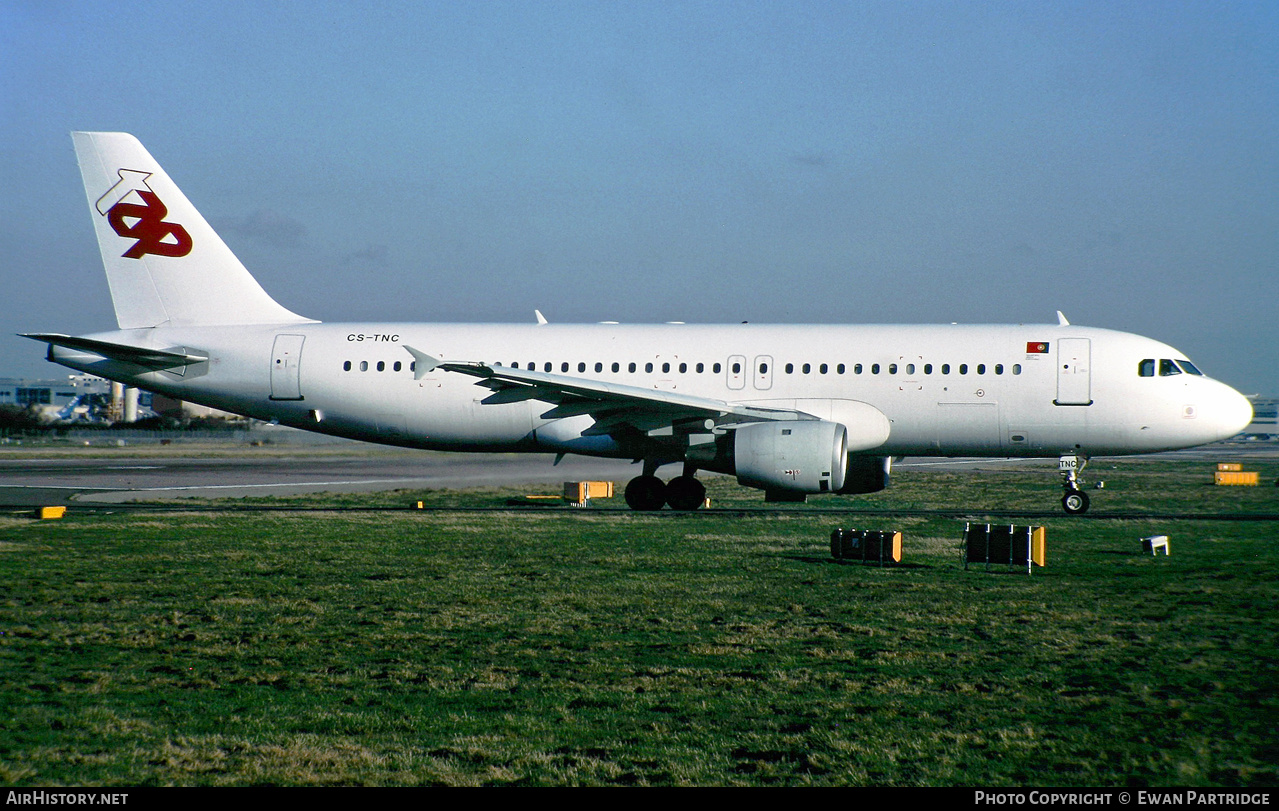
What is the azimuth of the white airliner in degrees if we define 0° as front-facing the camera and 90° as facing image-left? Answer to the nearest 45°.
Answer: approximately 270°
